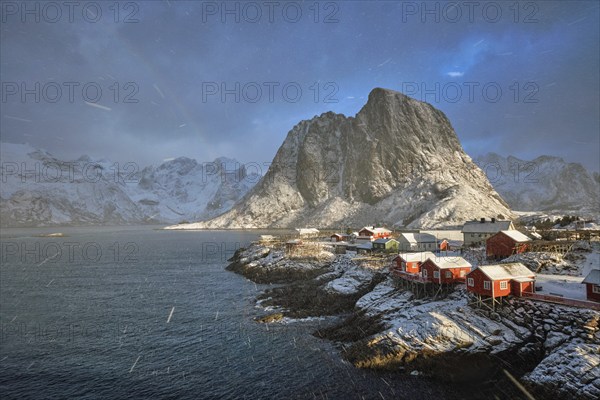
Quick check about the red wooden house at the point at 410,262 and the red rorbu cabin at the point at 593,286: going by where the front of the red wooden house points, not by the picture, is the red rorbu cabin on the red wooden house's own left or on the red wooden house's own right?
on the red wooden house's own left

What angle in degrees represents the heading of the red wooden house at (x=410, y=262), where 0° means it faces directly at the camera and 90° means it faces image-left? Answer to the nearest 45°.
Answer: approximately 45°

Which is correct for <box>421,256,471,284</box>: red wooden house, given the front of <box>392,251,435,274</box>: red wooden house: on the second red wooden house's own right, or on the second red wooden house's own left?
on the second red wooden house's own left

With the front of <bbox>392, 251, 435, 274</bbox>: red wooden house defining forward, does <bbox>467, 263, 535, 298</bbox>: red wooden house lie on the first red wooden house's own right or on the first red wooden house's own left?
on the first red wooden house's own left
